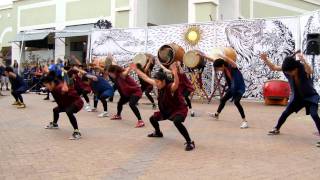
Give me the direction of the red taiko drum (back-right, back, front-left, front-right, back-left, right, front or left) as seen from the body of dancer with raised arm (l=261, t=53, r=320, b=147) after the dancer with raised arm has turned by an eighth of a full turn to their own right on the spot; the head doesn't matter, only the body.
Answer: right

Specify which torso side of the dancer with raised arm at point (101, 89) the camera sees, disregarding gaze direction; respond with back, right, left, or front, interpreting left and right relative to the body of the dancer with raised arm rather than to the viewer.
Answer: left

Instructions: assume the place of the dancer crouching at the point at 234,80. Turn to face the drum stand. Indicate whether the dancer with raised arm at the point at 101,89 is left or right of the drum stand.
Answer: left

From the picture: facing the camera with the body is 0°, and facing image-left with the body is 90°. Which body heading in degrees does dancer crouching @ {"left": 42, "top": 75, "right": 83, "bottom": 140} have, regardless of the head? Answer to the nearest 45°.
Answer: approximately 45°

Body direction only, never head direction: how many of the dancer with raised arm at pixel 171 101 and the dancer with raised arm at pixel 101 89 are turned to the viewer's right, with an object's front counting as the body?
0
